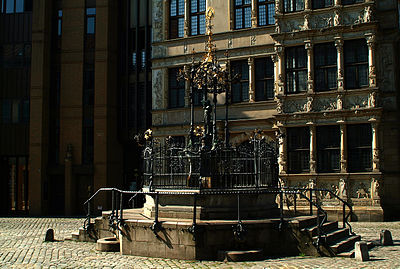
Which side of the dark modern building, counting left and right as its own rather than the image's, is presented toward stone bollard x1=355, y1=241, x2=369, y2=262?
front

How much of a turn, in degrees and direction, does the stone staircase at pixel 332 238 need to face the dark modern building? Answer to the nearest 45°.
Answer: approximately 180°

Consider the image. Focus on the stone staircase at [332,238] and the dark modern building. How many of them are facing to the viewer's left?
0

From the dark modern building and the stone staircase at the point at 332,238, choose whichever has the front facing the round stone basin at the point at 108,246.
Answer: the dark modern building

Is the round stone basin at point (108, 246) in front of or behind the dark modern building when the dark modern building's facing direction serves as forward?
in front

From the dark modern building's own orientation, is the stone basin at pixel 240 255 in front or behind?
in front

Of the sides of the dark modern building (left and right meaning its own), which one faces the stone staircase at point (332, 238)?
front

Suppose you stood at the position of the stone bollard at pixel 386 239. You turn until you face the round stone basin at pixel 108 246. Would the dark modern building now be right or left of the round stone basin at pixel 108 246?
right

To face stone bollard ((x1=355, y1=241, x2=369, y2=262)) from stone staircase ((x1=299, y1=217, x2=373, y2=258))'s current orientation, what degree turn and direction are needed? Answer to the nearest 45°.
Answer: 0° — it already faces it

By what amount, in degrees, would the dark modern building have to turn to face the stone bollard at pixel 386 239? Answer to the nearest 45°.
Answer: approximately 45° to its left
